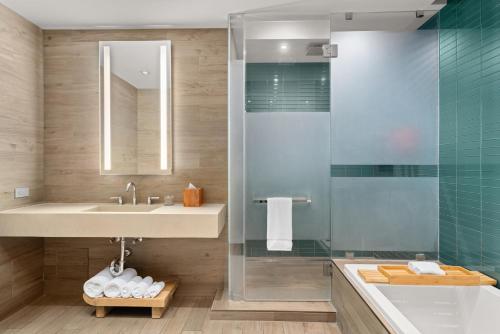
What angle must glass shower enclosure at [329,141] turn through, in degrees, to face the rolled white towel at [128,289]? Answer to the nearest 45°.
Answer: approximately 90° to its right

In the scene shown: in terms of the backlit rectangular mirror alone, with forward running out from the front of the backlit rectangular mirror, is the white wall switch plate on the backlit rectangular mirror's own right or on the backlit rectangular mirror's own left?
on the backlit rectangular mirror's own right

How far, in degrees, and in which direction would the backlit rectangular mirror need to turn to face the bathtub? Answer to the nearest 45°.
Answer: approximately 45° to its left

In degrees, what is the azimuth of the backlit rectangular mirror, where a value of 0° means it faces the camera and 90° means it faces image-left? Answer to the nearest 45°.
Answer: approximately 0°

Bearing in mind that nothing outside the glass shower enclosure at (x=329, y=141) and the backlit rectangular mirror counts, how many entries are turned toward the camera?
2

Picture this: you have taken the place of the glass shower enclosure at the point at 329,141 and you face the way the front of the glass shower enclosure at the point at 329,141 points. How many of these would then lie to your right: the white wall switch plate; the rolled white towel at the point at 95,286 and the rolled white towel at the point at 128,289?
3

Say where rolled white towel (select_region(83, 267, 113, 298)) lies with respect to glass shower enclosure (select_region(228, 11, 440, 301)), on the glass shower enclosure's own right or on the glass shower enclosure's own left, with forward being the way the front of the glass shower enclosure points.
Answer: on the glass shower enclosure's own right
